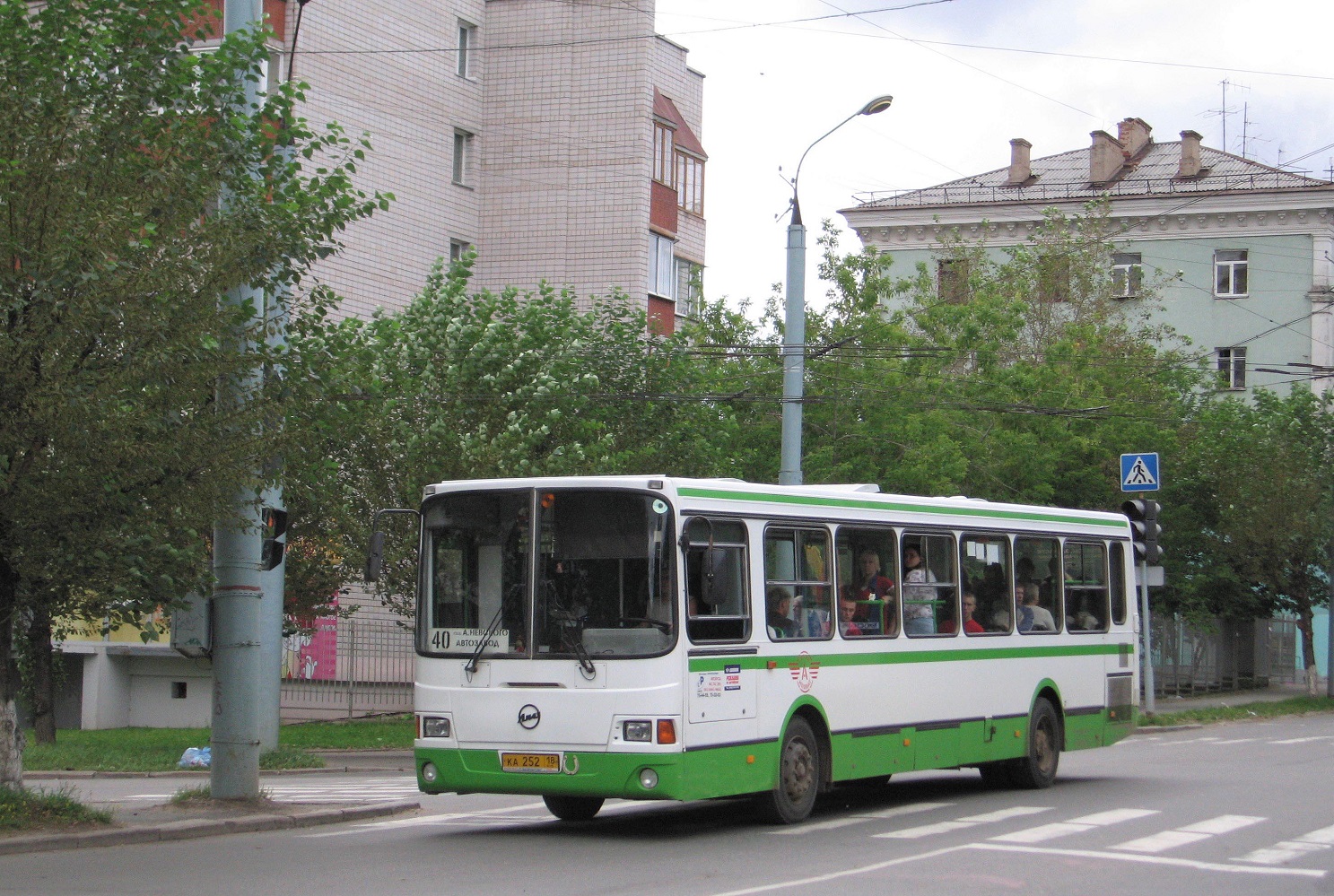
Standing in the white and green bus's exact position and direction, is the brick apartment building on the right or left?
on its right

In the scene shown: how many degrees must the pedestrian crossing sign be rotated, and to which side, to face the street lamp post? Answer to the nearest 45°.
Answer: approximately 45° to its right

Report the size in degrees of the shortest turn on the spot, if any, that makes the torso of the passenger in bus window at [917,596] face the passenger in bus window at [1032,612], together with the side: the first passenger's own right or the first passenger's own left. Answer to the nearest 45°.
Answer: approximately 180°

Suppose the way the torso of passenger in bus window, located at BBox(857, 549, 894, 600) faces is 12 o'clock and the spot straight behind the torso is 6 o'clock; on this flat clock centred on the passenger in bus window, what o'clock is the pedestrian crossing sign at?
The pedestrian crossing sign is roughly at 5 o'clock from the passenger in bus window.

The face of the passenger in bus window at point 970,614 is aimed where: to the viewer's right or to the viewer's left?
to the viewer's left

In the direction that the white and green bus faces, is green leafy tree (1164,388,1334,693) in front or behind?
behind

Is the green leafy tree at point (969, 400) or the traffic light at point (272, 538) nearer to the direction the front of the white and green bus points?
the traffic light

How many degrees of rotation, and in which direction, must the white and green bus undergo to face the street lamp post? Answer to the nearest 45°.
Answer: approximately 135° to its right
